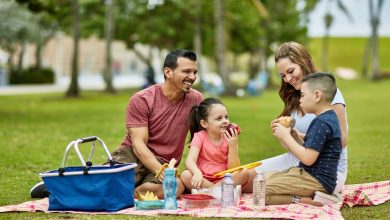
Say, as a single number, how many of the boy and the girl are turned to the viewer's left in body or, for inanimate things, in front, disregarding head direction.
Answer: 1

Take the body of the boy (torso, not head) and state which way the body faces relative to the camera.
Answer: to the viewer's left

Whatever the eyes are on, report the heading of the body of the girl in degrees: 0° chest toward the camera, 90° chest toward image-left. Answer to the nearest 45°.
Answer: approximately 315°

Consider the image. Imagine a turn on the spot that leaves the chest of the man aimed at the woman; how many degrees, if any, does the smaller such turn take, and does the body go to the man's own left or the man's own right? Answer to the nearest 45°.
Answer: approximately 45° to the man's own left

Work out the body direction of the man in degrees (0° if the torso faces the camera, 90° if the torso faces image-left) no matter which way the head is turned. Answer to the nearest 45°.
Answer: approximately 315°

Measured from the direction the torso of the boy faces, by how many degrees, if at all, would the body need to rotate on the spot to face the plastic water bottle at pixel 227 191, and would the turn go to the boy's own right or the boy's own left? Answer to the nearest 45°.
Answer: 0° — they already face it

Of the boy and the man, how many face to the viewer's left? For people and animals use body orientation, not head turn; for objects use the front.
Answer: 1

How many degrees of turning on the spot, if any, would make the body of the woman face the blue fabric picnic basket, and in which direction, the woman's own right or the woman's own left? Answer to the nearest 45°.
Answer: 0° — they already face it

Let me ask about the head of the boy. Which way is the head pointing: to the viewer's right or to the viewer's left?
to the viewer's left
